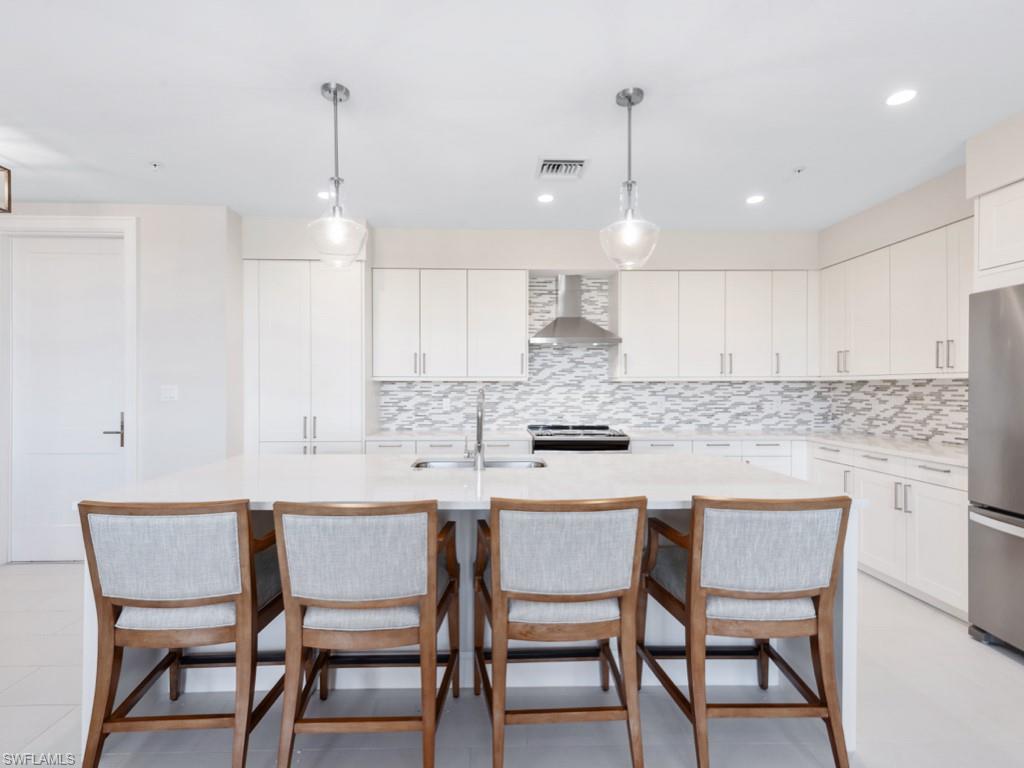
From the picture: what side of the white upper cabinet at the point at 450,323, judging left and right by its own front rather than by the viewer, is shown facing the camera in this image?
front

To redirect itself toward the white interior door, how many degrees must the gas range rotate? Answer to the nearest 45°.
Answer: approximately 90° to its right

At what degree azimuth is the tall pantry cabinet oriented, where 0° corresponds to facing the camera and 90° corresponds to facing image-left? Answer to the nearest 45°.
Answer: approximately 0°

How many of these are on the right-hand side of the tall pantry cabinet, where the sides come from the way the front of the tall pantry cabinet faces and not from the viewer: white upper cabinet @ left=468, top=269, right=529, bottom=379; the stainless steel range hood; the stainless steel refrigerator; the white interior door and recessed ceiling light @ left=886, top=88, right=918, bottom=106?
1

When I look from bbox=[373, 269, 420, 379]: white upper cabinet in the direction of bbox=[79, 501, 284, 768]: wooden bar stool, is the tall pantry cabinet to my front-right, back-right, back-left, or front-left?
front-right

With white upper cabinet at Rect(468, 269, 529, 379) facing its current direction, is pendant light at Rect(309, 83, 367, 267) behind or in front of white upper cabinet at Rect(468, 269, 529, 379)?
in front

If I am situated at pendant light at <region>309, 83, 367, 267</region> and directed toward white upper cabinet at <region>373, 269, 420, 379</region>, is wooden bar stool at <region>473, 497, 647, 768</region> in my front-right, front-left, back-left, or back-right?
back-right

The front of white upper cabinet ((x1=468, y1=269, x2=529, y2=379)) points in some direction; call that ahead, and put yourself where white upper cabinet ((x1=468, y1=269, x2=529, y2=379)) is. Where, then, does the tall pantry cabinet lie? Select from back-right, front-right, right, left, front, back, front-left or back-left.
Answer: right

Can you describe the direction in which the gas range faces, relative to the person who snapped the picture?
facing the viewer

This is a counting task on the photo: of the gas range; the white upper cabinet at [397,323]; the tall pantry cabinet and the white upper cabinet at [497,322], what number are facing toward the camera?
4

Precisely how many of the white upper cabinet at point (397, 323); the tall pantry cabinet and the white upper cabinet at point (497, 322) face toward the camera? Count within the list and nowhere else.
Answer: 3

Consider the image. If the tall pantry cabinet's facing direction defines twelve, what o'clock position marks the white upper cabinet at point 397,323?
The white upper cabinet is roughly at 9 o'clock from the tall pantry cabinet.

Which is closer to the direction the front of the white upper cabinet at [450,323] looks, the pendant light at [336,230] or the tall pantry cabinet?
the pendant light

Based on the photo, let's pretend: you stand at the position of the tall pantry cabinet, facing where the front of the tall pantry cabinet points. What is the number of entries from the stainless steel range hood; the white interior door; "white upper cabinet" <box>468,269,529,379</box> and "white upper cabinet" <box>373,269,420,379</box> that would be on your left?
3
